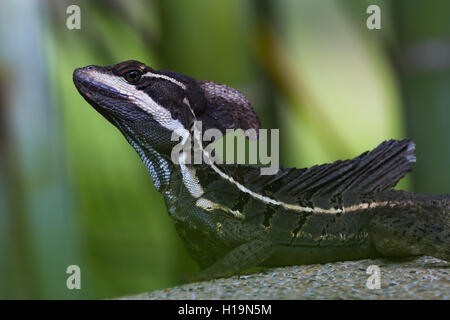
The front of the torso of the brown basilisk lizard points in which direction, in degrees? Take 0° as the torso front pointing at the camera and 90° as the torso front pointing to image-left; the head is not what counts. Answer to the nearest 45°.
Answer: approximately 90°
